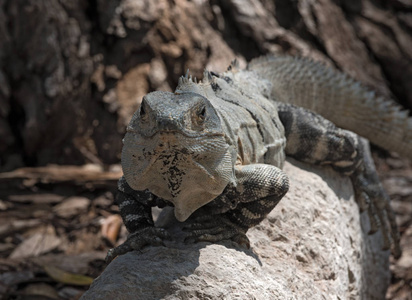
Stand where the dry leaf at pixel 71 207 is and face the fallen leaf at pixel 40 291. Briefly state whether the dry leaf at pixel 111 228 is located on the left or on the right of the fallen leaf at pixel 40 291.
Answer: left

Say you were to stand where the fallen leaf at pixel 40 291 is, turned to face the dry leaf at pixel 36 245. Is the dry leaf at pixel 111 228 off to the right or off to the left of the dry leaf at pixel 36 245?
right

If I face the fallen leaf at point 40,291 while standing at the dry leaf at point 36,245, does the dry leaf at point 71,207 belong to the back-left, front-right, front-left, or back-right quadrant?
back-left

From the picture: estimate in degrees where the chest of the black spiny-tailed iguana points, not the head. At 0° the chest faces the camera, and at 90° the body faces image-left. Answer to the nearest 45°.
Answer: approximately 45°

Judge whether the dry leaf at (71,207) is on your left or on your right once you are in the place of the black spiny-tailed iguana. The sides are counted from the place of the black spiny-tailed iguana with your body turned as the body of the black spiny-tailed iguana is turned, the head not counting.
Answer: on your right

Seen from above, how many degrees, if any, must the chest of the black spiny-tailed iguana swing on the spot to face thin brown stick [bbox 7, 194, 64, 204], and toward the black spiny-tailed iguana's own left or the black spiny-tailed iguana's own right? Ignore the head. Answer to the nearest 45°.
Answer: approximately 90° to the black spiny-tailed iguana's own right
